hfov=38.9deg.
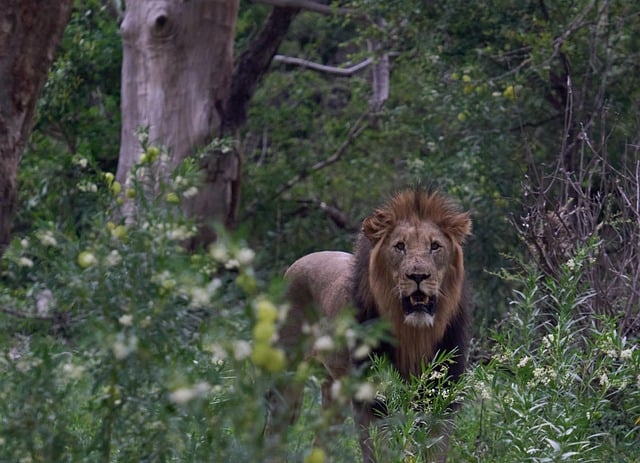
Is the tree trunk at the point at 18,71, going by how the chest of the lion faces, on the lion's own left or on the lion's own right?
on the lion's own right

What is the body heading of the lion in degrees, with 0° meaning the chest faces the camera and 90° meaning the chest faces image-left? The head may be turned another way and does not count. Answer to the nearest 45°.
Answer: approximately 315°

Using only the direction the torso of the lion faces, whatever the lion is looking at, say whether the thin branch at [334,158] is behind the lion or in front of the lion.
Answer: behind

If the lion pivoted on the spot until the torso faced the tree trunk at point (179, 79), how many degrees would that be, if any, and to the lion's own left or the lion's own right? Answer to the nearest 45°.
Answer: approximately 180°

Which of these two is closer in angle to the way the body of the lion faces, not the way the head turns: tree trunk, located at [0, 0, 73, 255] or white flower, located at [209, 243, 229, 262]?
the white flower

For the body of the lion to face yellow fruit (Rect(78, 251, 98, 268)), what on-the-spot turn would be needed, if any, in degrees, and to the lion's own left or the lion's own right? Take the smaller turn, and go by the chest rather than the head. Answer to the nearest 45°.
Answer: approximately 45° to the lion's own right

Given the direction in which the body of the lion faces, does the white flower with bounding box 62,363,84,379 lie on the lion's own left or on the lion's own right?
on the lion's own right

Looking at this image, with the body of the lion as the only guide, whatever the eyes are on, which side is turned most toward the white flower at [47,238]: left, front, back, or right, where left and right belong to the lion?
right

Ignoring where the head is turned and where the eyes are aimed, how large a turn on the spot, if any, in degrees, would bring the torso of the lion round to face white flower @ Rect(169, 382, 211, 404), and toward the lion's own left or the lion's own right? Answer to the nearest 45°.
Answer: approximately 45° to the lion's own right

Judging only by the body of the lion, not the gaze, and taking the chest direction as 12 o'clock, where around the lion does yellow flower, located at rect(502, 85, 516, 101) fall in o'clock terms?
The yellow flower is roughly at 8 o'clock from the lion.

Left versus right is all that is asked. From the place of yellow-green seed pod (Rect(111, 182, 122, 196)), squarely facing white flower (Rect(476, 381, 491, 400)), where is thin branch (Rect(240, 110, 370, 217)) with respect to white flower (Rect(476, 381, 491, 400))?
left
